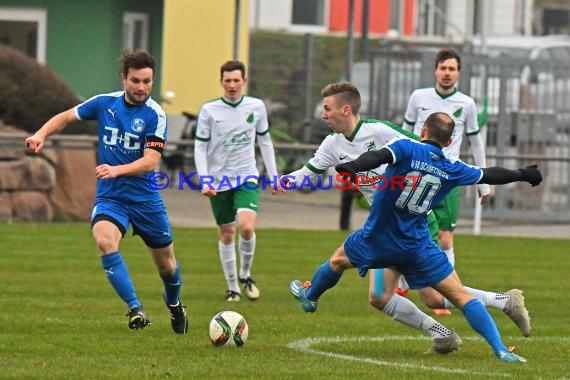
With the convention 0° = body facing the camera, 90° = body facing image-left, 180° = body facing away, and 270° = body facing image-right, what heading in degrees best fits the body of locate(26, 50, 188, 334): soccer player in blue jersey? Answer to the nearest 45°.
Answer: approximately 0°

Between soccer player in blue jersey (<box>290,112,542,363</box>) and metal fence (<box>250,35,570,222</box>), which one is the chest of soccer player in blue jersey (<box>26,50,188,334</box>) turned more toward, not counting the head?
the soccer player in blue jersey

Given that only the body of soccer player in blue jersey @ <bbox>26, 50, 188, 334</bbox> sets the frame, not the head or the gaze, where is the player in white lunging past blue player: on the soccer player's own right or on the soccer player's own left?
on the soccer player's own left

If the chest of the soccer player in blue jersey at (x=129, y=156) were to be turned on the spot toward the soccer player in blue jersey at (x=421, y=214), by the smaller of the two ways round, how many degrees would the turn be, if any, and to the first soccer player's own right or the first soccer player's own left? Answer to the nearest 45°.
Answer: approximately 45° to the first soccer player's own left
